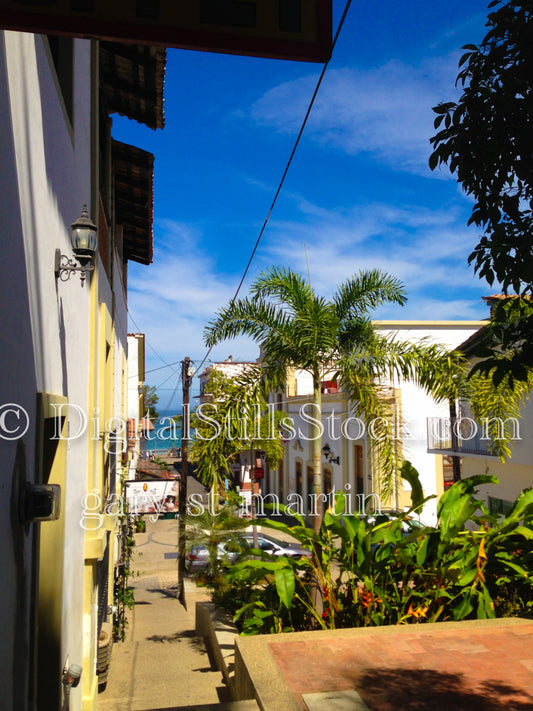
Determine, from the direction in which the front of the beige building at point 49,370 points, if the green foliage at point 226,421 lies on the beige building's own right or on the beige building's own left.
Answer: on the beige building's own left

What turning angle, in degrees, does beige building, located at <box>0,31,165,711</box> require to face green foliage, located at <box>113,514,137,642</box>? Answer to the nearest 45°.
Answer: approximately 90° to its left

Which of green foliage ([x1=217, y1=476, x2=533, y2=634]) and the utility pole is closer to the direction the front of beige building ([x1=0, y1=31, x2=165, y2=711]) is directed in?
the green foliage

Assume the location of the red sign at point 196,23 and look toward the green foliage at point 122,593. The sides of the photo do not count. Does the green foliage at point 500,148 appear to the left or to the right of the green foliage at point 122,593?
right

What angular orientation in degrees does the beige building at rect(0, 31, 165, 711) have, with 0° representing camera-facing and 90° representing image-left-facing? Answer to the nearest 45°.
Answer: approximately 270°

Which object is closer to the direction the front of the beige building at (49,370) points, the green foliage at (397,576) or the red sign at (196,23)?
the green foliage

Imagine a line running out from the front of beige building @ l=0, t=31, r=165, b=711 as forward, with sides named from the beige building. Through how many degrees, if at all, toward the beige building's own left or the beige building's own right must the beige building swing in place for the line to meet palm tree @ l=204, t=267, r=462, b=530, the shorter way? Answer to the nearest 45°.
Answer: approximately 45° to the beige building's own left
